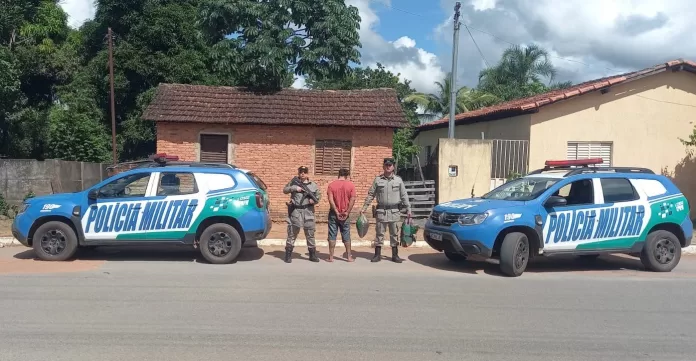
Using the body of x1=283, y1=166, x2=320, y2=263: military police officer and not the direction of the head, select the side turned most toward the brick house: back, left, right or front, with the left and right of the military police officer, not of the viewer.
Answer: back

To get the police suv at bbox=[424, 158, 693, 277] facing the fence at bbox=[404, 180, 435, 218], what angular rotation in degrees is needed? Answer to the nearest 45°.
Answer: approximately 90° to its right

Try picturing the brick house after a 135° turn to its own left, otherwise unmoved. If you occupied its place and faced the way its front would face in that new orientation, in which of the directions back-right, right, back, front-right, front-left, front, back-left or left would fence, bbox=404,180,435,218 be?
front-right

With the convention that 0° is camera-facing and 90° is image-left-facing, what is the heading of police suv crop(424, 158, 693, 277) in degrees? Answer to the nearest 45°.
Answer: approximately 45°

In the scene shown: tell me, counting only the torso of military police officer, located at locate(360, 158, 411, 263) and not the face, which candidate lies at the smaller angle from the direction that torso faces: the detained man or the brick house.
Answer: the detained man

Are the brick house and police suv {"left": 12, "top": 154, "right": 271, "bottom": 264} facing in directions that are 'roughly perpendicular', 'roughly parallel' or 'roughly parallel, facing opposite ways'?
roughly perpendicular

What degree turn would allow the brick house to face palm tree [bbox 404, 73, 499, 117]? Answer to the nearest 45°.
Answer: approximately 135° to its left

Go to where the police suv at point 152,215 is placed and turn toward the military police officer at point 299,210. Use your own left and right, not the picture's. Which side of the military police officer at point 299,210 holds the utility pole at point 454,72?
left

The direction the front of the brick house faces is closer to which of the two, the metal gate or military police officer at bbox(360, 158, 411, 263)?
the military police officer

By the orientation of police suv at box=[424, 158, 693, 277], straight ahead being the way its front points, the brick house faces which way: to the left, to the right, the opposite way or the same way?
to the left

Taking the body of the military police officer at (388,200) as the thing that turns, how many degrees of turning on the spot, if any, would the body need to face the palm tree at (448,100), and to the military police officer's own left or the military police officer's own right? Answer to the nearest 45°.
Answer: approximately 180°

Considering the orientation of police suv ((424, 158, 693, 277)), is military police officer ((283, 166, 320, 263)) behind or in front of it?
in front
